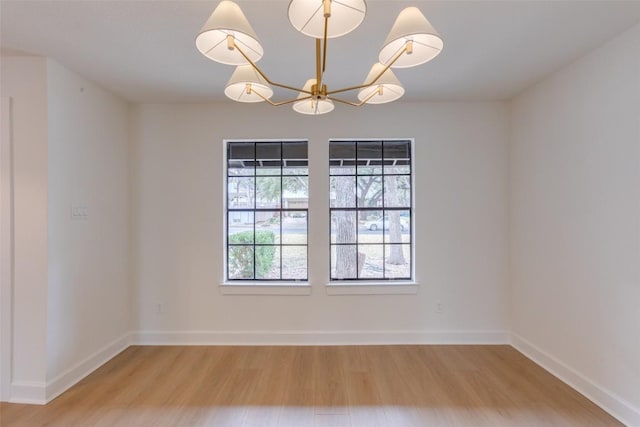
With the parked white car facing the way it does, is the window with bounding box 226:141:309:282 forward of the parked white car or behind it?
forward

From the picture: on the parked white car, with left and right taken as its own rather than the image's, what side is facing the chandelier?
left

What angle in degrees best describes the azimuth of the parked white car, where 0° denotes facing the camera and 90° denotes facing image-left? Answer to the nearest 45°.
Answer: approximately 90°
